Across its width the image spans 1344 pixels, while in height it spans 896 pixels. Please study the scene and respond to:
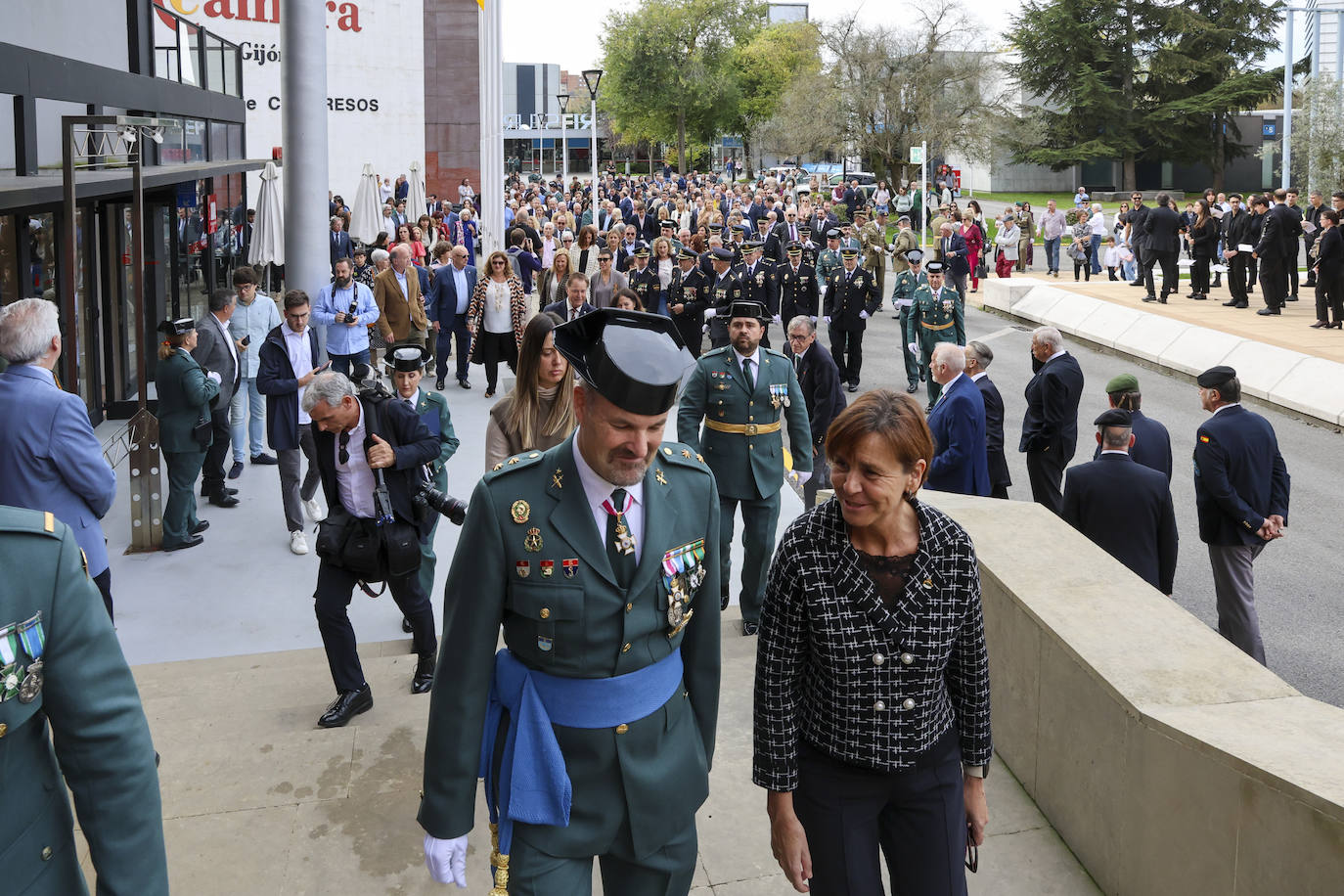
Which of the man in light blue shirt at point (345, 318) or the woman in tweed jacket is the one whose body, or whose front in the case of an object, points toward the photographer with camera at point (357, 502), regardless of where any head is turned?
the man in light blue shirt

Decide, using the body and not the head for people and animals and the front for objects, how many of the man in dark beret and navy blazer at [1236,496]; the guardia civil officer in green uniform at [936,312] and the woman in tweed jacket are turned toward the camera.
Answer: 2

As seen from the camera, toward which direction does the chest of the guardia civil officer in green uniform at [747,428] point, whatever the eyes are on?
toward the camera

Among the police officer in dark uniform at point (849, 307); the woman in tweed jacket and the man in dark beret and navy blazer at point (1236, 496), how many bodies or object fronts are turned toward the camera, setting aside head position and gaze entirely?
2

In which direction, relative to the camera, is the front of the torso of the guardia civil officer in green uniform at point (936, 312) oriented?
toward the camera

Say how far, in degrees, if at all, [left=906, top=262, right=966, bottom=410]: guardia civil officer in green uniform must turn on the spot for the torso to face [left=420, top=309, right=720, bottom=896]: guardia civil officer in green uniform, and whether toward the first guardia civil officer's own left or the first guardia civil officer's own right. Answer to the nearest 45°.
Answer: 0° — they already face them

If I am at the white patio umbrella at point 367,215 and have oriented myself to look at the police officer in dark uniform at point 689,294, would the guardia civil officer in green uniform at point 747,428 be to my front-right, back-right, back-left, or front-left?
front-right

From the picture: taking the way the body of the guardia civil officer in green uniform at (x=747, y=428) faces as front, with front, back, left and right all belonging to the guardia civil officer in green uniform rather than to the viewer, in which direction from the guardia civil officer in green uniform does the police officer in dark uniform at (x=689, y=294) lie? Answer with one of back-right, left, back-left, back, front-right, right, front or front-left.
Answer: back

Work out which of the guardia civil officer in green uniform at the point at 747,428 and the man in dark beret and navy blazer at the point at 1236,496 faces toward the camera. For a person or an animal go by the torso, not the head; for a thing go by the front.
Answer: the guardia civil officer in green uniform

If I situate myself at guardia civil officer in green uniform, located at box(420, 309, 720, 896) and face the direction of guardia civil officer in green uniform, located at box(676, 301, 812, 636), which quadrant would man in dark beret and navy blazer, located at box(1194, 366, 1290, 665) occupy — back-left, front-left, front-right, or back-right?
front-right

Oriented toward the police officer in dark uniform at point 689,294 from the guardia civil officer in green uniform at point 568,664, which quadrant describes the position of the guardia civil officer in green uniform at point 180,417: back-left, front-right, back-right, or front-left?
front-left

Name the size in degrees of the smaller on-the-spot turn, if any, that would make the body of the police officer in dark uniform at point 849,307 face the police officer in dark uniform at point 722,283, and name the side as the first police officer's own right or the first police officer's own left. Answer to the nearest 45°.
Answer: approximately 90° to the first police officer's own right

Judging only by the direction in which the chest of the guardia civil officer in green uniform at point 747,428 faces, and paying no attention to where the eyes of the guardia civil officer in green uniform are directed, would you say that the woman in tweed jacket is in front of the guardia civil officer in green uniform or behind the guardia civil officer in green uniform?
in front
